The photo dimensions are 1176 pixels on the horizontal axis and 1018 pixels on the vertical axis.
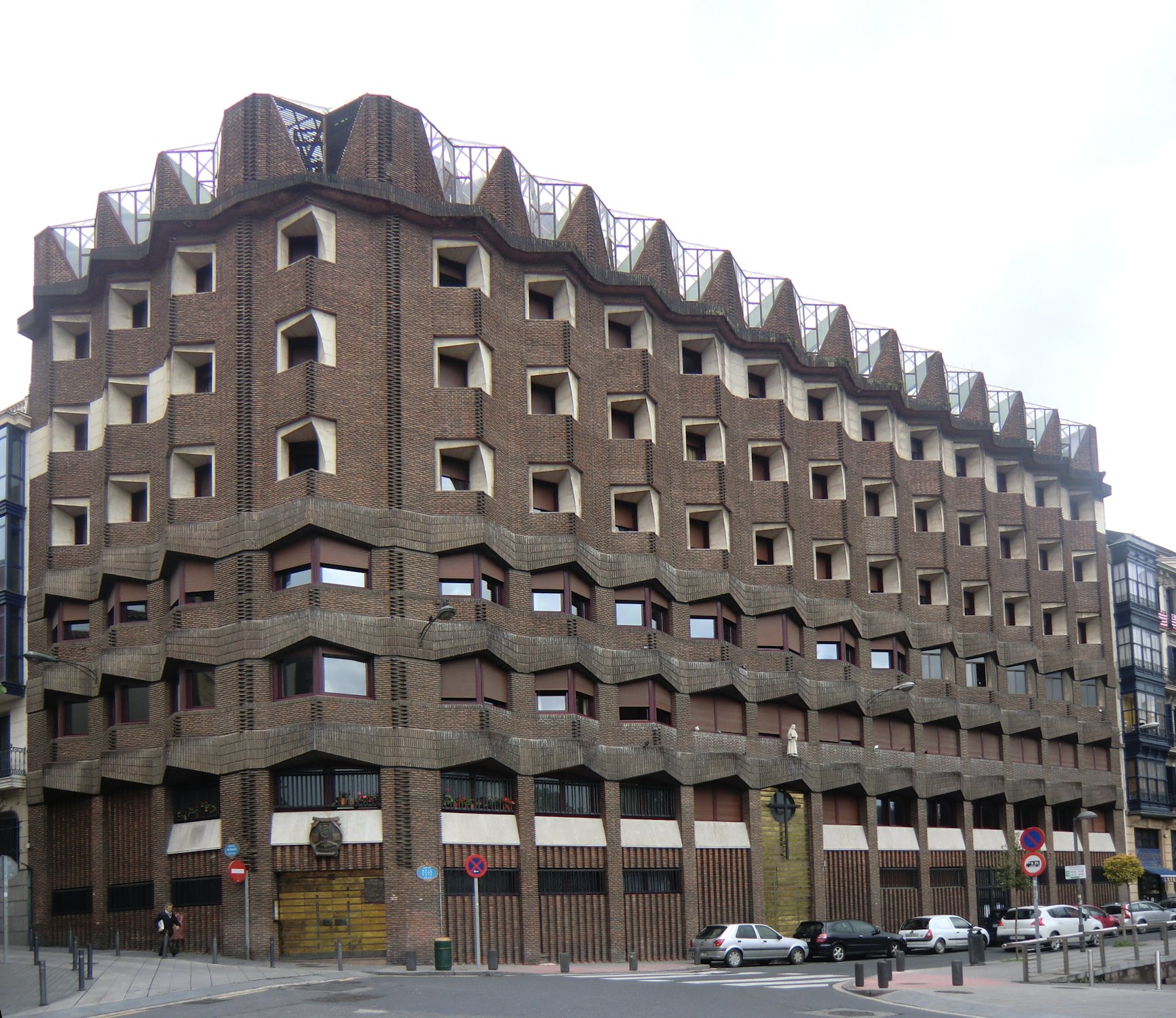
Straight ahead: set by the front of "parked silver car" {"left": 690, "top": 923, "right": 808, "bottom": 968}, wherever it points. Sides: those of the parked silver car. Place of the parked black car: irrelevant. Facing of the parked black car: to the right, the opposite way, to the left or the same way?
the same way

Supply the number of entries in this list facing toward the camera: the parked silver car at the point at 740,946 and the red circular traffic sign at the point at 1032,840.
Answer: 1

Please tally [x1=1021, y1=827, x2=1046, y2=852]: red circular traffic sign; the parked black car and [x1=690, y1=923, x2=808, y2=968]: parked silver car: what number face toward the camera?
1

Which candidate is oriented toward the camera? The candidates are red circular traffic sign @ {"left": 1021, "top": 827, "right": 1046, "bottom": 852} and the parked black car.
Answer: the red circular traffic sign

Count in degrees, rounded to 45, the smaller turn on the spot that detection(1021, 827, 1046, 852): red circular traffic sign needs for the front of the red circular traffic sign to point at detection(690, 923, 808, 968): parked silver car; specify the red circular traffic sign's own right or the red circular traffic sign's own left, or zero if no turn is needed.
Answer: approximately 135° to the red circular traffic sign's own right

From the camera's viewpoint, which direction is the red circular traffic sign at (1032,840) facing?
toward the camera
